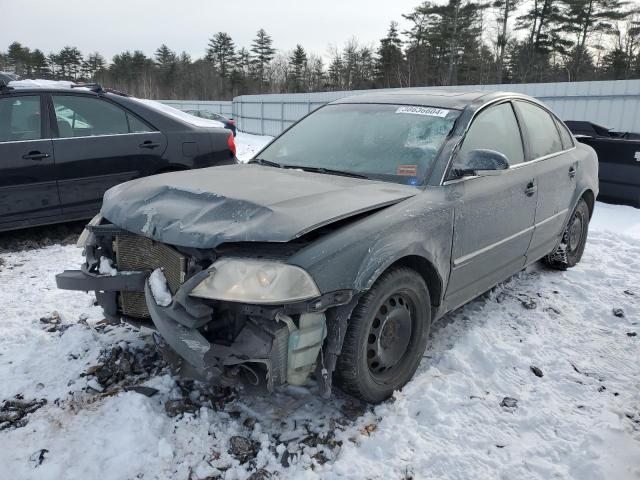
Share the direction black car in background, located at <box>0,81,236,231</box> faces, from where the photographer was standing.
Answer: facing to the left of the viewer

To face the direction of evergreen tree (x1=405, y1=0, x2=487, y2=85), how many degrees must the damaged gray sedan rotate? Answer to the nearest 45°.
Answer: approximately 135° to its right

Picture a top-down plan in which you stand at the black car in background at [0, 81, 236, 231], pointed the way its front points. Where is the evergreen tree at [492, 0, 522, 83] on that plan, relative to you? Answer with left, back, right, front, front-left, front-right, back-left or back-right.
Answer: back-right

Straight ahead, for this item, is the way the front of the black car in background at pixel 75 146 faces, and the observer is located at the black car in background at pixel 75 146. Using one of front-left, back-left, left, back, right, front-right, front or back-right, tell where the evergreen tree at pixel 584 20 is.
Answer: back-right

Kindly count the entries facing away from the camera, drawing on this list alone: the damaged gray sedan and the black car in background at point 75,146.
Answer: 0

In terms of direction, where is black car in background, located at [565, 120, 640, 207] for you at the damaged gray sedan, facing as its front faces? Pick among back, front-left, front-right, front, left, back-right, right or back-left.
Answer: back

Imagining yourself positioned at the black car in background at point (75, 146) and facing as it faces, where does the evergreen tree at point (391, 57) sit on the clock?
The evergreen tree is roughly at 4 o'clock from the black car in background.

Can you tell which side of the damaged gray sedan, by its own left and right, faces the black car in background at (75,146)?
right

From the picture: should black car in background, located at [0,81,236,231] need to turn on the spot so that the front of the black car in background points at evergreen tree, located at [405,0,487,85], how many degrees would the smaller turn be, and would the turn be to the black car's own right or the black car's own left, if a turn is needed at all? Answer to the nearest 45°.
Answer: approximately 135° to the black car's own right

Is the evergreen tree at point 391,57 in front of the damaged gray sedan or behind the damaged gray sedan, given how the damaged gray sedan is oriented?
behind
